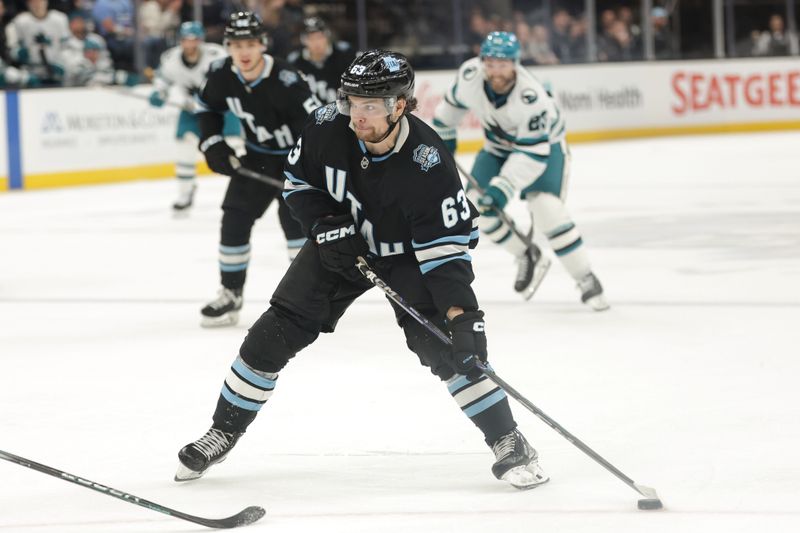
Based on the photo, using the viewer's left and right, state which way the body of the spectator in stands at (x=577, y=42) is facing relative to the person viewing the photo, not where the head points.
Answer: facing the viewer

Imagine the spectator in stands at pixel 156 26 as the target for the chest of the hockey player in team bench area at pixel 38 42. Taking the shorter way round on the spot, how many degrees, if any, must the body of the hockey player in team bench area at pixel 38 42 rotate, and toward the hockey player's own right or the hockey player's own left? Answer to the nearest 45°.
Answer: approximately 135° to the hockey player's own left

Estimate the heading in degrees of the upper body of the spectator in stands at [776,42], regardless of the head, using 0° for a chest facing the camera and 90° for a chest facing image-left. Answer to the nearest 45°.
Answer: approximately 0°

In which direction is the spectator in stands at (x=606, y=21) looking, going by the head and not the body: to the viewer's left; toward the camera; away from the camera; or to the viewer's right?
toward the camera

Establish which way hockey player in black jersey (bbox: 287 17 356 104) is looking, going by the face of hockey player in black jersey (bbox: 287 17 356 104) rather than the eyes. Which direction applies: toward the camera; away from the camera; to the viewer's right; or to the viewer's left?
toward the camera

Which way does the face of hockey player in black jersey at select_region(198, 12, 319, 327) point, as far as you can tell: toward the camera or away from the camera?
toward the camera

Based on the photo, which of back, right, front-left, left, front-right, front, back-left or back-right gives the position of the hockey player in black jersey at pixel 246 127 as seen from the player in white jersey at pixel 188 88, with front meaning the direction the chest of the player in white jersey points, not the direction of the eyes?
front

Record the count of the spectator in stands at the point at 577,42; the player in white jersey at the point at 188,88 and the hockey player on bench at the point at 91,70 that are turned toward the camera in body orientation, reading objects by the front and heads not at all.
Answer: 3

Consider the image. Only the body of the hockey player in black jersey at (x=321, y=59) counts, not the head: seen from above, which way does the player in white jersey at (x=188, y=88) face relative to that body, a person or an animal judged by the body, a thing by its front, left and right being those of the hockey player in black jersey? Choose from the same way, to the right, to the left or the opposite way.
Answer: the same way

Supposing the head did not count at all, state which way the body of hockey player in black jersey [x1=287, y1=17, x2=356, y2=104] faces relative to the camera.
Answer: toward the camera

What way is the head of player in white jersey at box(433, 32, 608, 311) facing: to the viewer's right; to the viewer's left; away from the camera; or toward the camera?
toward the camera

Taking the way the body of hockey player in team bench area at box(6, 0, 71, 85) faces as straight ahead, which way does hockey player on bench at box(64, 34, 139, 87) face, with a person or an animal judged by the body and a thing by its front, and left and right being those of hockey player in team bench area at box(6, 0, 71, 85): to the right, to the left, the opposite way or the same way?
the same way

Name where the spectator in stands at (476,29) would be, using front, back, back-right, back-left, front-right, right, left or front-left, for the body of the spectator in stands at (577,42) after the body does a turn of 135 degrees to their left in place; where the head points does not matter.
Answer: back

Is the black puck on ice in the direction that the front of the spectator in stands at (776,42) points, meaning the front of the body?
yes

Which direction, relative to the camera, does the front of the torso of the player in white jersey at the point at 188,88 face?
toward the camera
